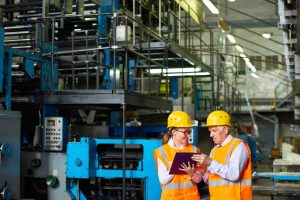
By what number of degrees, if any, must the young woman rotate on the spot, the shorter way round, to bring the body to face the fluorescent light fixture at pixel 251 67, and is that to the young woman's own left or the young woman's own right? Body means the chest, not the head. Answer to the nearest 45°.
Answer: approximately 135° to the young woman's own left

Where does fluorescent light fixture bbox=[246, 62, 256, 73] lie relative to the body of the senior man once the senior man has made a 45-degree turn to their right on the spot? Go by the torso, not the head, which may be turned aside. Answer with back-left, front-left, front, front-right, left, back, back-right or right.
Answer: right

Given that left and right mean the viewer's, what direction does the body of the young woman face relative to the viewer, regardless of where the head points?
facing the viewer and to the right of the viewer

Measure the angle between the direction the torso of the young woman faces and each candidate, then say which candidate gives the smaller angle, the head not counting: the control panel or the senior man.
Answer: the senior man

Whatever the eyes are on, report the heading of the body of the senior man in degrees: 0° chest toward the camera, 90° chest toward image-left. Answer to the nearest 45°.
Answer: approximately 45°

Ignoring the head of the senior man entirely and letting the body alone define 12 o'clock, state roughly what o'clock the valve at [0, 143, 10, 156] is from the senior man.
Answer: The valve is roughly at 2 o'clock from the senior man.

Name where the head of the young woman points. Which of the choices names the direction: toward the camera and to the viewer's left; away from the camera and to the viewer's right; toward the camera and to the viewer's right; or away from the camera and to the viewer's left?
toward the camera and to the viewer's right

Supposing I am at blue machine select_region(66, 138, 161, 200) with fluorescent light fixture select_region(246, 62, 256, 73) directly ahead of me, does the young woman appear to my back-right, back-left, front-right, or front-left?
back-right

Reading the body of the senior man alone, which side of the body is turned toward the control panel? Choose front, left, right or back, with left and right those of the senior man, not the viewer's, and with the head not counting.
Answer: right

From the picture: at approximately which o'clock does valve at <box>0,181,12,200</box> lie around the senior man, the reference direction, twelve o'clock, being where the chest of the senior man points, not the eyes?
The valve is roughly at 2 o'clock from the senior man.

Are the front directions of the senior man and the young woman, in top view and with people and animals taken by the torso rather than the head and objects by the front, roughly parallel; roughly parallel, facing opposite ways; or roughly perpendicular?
roughly perpendicular

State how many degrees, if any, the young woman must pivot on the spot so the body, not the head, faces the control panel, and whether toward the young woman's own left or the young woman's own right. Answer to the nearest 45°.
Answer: approximately 180°

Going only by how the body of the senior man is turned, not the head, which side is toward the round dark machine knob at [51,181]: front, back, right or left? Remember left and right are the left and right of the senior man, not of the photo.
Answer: right

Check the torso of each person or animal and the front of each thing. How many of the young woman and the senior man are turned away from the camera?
0
